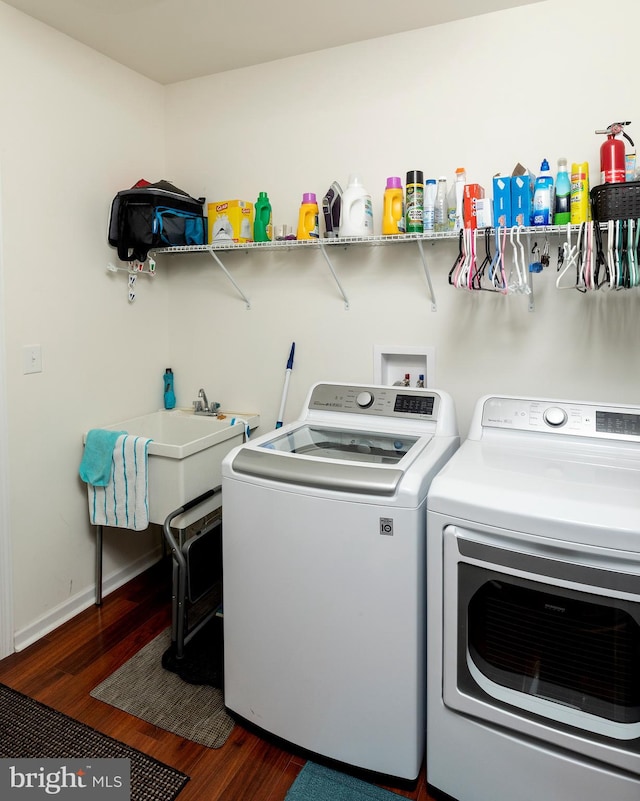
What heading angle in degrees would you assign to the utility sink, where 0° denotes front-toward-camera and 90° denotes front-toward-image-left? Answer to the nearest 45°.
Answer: approximately 45°

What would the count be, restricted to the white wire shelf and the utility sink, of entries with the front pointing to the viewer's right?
0

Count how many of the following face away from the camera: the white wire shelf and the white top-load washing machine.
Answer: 0

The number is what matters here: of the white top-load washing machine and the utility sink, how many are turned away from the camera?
0

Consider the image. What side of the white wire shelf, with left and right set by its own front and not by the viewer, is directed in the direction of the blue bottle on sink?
right

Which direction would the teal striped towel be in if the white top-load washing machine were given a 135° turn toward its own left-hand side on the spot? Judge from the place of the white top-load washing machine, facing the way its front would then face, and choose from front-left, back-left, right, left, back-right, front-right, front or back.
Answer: back-left

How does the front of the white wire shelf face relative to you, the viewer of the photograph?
facing the viewer and to the left of the viewer
